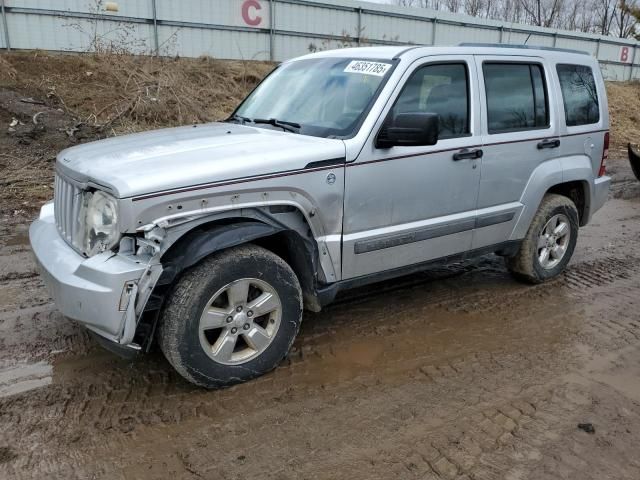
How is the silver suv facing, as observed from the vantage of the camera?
facing the viewer and to the left of the viewer

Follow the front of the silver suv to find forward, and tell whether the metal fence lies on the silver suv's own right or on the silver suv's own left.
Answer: on the silver suv's own right
